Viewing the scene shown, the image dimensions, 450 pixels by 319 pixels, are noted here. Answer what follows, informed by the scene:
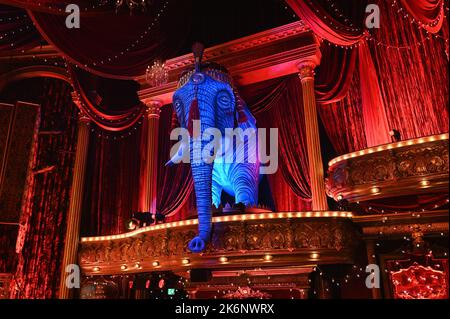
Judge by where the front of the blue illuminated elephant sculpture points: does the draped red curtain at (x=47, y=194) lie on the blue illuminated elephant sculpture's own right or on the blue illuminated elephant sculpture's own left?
on the blue illuminated elephant sculpture's own right

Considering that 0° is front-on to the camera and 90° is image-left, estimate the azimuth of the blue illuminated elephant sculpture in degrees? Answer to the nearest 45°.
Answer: approximately 45°

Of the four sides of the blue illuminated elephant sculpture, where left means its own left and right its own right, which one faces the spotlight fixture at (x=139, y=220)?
right

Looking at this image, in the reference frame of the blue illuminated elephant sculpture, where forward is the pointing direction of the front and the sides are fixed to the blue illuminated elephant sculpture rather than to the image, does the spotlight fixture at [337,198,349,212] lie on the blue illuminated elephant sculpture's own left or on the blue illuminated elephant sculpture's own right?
on the blue illuminated elephant sculpture's own left

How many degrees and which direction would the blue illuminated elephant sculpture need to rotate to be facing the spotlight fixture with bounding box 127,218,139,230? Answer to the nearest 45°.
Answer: approximately 90° to its right

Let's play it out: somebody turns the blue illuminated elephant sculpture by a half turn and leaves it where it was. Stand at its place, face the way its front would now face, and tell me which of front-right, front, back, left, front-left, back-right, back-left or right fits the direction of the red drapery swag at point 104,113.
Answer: left

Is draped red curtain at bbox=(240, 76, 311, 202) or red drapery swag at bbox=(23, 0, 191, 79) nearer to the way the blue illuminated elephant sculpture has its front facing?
the red drapery swag

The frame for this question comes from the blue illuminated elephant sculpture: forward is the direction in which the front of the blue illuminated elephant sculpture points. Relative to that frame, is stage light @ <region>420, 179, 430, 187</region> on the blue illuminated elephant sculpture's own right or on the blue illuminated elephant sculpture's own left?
on the blue illuminated elephant sculpture's own left
